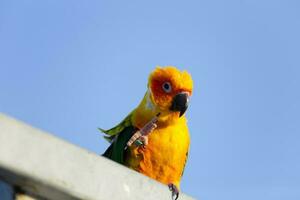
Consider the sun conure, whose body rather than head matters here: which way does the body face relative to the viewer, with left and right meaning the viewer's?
facing the viewer and to the right of the viewer
